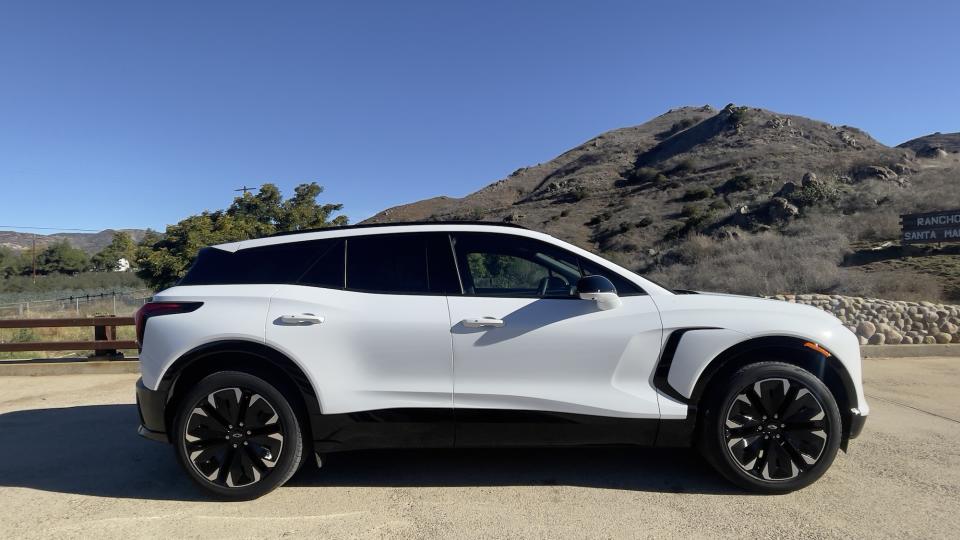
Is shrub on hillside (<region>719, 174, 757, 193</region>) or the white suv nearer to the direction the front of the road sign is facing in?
the white suv

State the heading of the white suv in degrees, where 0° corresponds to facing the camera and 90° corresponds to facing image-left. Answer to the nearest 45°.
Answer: approximately 270°

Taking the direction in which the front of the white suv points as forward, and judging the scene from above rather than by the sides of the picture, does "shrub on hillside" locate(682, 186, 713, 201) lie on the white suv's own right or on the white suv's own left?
on the white suv's own left

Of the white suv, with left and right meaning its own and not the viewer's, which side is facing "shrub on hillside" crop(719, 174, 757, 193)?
left

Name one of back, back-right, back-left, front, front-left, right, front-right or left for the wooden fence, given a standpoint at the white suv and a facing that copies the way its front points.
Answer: back-left

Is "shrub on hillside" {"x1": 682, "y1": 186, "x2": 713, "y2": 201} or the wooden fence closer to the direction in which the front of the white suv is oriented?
the shrub on hillside

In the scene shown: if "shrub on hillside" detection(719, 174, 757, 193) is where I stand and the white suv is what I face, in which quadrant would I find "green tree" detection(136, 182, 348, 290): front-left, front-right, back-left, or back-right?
front-right

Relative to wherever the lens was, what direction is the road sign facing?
facing the viewer

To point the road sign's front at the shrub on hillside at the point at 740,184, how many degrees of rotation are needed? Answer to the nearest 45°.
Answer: approximately 135° to its right

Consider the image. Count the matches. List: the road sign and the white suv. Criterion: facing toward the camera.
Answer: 1

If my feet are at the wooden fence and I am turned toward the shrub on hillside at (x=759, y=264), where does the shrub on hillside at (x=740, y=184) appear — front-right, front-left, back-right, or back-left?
front-left
